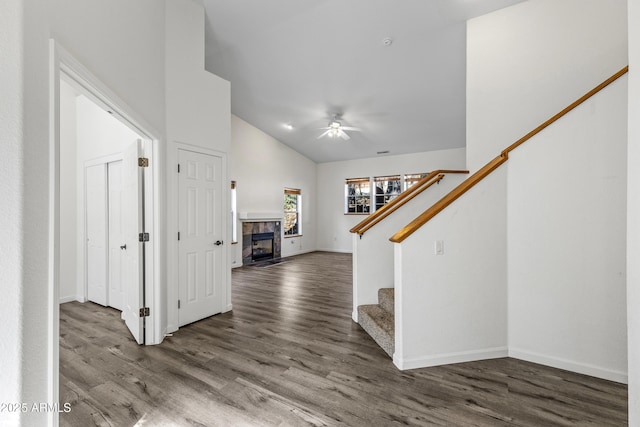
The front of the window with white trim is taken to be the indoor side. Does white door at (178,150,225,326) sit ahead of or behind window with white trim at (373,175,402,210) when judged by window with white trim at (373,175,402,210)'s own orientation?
ahead

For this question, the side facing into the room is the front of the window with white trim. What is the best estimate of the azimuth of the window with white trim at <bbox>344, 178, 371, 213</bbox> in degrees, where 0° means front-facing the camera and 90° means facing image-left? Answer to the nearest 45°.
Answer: approximately 0°

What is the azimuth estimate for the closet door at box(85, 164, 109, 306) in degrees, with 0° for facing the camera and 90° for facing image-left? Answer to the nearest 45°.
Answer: approximately 45°

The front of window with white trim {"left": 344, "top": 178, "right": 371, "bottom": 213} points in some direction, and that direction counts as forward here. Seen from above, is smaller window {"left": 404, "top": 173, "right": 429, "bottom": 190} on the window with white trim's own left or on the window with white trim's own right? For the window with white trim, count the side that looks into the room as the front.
on the window with white trim's own left

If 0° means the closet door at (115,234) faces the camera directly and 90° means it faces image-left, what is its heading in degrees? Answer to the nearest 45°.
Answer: approximately 45°

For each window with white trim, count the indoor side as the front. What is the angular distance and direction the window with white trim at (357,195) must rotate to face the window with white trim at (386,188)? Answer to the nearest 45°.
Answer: approximately 90° to its left

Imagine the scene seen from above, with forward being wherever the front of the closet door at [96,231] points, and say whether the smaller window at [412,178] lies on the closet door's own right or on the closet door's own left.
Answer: on the closet door's own left

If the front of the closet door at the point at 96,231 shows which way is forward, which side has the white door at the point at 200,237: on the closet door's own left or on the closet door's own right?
on the closet door's own left

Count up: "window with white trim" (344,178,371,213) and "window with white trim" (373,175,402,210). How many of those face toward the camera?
2

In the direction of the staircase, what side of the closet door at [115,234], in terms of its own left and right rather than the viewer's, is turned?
left

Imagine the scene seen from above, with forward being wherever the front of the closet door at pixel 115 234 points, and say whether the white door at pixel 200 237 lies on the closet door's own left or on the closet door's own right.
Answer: on the closet door's own left

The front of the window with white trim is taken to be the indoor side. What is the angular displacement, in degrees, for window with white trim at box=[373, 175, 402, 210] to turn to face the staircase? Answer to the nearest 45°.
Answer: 0° — it already faces it

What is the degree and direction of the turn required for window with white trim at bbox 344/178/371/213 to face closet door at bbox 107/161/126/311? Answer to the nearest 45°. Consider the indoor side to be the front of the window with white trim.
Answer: approximately 45° to its right
